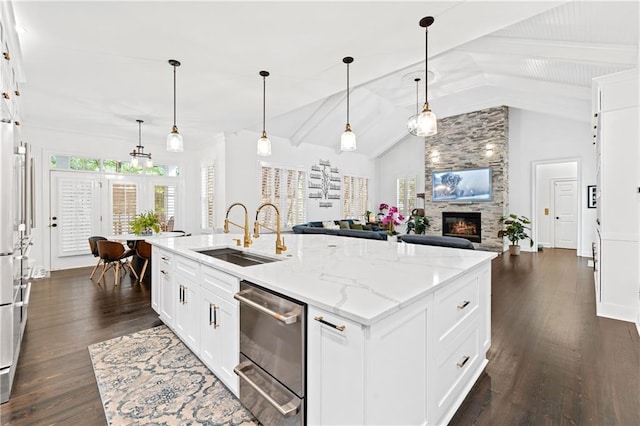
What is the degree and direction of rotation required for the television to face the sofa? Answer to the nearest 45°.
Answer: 0° — it already faces it

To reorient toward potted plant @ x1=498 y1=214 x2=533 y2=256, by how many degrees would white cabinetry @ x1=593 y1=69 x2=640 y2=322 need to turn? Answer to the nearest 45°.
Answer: approximately 90° to its right

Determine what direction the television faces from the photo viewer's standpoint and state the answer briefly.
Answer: facing the viewer and to the left of the viewer

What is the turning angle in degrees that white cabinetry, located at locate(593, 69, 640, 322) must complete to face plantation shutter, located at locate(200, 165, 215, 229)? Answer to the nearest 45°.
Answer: approximately 45° to its right

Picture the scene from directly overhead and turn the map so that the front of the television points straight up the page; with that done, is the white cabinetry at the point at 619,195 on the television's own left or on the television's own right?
on the television's own left

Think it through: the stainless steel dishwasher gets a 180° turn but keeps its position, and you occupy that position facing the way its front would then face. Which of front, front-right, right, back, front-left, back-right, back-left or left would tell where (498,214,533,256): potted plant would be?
front

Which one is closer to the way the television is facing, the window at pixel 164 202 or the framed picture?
the window

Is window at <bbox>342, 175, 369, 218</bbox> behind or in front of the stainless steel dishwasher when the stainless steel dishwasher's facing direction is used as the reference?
behind

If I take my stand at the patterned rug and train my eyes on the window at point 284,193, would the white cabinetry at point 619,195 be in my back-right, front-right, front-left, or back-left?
front-right

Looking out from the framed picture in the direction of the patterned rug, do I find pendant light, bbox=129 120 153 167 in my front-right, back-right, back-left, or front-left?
front-right

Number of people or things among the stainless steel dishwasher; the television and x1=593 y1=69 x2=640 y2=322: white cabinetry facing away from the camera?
0

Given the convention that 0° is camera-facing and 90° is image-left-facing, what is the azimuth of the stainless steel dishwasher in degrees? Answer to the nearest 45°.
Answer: approximately 45°

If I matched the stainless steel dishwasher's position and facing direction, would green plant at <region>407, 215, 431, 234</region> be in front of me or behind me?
behind

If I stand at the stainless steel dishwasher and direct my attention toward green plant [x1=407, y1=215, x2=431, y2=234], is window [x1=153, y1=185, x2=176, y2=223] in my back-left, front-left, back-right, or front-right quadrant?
front-left
